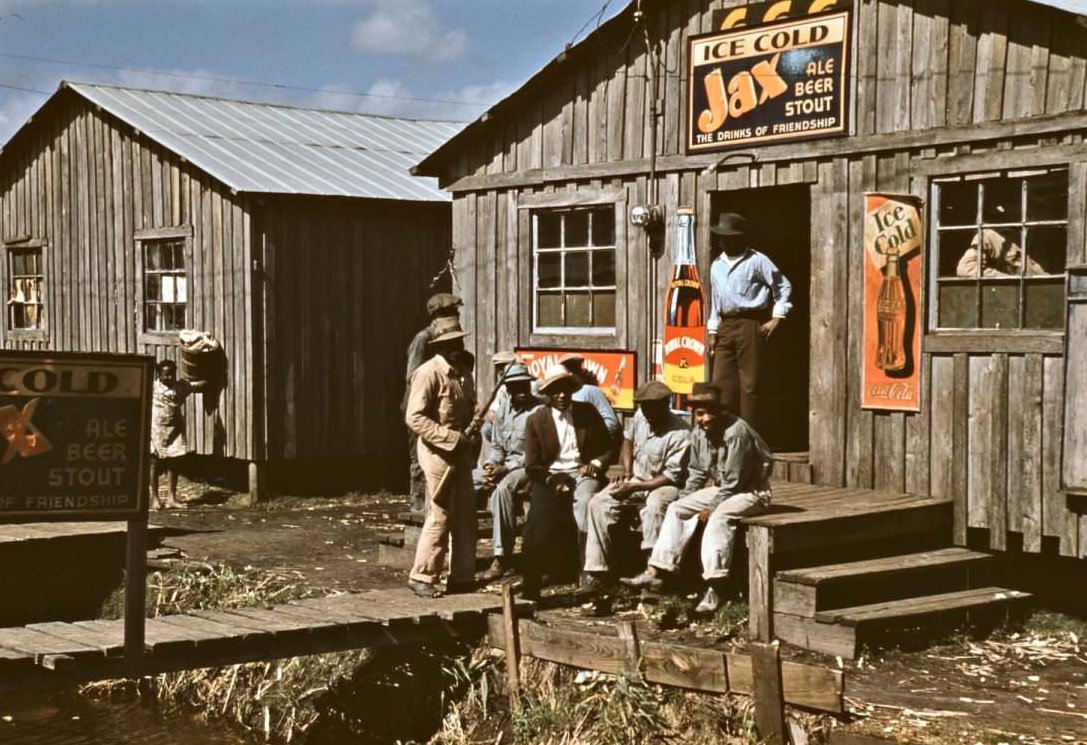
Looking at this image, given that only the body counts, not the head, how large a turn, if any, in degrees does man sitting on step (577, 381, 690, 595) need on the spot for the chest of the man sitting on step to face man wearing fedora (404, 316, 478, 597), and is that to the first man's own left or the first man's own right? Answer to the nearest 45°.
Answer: approximately 45° to the first man's own right

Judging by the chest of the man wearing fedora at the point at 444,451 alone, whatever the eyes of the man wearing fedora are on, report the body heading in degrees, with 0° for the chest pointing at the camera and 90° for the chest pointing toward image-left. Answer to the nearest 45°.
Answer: approximately 315°

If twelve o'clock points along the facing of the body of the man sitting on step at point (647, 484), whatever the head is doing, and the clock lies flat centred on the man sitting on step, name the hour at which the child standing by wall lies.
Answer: The child standing by wall is roughly at 3 o'clock from the man sitting on step.

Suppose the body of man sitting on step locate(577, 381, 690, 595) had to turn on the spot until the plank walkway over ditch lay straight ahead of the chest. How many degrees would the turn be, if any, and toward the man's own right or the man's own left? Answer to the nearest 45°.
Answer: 0° — they already face it

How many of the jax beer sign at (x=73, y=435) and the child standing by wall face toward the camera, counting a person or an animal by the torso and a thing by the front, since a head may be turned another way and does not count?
2
